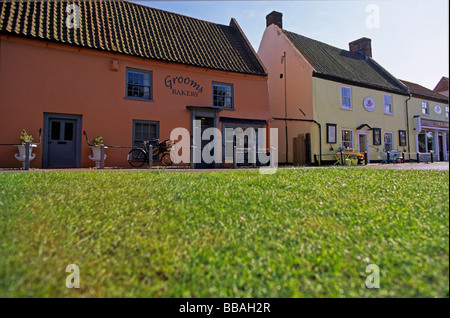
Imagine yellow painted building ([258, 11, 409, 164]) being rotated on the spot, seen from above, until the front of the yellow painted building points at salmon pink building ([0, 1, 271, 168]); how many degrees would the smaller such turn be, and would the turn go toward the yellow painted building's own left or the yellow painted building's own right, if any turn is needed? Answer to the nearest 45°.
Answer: approximately 90° to the yellow painted building's own right

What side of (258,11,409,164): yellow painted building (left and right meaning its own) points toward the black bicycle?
right

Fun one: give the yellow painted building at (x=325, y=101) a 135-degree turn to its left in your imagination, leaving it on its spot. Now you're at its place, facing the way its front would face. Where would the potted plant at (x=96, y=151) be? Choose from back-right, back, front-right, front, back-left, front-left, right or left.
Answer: back-left

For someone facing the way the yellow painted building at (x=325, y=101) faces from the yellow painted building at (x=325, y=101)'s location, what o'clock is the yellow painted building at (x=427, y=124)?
the yellow painted building at (x=427, y=124) is roughly at 9 o'clock from the yellow painted building at (x=325, y=101).

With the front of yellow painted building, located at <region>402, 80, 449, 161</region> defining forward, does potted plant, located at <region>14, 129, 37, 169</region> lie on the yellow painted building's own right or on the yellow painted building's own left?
on the yellow painted building's own right

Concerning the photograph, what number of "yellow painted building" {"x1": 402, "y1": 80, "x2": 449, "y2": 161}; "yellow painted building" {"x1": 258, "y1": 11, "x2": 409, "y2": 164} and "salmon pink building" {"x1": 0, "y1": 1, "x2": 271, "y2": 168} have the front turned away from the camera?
0

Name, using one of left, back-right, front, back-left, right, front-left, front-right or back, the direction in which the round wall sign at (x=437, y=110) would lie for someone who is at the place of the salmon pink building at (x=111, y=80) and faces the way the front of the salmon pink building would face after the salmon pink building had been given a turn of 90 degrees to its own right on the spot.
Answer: back-left

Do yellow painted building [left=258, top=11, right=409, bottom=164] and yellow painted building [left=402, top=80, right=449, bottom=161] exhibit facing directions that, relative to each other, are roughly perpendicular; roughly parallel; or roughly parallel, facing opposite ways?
roughly parallel

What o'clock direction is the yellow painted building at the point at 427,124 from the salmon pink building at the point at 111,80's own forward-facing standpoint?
The yellow painted building is roughly at 10 o'clock from the salmon pink building.

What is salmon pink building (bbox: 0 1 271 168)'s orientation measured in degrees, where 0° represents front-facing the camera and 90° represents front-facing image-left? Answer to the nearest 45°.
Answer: approximately 315°

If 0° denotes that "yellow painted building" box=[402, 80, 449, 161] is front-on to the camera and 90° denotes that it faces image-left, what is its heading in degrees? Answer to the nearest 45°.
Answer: approximately 315°
